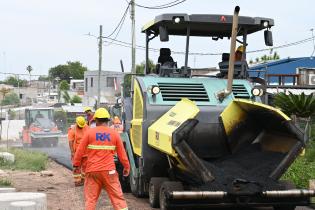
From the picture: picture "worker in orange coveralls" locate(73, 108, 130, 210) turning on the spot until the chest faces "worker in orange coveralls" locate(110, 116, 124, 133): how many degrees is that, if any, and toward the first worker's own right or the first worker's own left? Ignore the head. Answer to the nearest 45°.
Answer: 0° — they already face them

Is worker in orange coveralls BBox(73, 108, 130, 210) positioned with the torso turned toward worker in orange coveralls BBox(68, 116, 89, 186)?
yes

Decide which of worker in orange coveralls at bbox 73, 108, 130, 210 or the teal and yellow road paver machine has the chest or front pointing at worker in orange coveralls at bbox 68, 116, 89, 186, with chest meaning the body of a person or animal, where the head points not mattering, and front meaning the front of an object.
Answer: worker in orange coveralls at bbox 73, 108, 130, 210

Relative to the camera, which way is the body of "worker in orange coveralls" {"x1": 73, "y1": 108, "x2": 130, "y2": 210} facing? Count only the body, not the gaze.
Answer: away from the camera

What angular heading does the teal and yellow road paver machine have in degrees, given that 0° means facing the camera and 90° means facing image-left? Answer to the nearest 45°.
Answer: approximately 315°

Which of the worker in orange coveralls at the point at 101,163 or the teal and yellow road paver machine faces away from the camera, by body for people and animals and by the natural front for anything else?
the worker in orange coveralls

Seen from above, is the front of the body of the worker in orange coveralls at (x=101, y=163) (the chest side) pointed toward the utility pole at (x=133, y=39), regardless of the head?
yes

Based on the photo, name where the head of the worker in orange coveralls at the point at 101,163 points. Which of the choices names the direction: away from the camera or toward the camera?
away from the camera

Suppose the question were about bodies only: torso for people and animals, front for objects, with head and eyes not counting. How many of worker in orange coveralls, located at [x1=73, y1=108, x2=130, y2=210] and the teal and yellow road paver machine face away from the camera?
1
